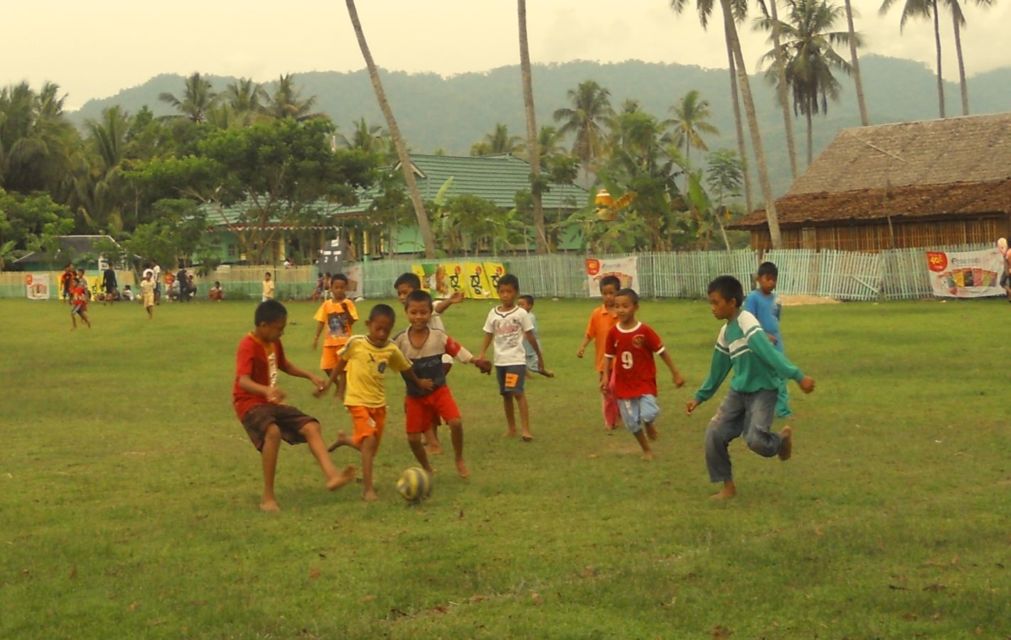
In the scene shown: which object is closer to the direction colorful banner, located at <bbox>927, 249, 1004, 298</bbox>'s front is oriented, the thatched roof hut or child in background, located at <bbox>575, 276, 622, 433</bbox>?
the child in background

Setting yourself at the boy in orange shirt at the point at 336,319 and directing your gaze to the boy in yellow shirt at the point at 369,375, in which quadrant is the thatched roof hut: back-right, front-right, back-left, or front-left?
back-left

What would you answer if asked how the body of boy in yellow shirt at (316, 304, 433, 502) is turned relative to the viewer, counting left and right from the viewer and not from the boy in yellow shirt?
facing the viewer and to the right of the viewer

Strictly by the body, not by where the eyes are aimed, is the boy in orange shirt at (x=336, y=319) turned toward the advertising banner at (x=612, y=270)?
no

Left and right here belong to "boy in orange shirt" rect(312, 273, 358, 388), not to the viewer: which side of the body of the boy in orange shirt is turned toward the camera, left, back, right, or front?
front

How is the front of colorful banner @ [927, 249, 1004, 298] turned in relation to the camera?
facing the viewer

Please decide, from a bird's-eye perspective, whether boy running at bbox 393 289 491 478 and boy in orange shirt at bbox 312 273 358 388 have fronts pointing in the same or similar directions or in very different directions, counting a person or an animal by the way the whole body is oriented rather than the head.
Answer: same or similar directions

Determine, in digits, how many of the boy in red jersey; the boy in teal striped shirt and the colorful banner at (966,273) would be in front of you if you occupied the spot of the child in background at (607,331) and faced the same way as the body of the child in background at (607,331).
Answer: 2

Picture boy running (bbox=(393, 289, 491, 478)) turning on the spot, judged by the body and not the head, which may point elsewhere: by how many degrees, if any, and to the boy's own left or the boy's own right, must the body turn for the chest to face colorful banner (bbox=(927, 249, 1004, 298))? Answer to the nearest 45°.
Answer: approximately 135° to the boy's own left

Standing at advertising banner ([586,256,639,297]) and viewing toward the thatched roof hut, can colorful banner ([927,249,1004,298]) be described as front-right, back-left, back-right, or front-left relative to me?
front-right

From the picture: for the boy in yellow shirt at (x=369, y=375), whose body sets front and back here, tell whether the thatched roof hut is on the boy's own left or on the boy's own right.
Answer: on the boy's own left

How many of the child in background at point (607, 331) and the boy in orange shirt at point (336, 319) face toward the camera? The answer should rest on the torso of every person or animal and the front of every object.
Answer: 2

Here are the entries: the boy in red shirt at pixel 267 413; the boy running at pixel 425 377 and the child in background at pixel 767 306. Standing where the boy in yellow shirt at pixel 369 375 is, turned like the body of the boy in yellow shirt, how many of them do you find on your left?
2

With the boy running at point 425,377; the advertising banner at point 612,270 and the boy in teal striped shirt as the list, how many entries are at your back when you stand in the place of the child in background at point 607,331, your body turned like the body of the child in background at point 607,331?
1

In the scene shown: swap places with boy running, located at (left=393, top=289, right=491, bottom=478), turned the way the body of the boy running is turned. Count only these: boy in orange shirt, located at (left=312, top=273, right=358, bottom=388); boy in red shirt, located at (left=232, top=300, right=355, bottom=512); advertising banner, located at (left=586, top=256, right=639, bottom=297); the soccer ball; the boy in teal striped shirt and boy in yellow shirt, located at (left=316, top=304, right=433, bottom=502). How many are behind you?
2

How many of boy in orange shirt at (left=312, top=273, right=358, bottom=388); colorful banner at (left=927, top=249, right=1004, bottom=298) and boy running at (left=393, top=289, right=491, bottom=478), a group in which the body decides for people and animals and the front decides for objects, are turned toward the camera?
3

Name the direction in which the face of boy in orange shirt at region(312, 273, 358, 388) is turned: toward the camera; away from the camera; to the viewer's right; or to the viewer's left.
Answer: toward the camera

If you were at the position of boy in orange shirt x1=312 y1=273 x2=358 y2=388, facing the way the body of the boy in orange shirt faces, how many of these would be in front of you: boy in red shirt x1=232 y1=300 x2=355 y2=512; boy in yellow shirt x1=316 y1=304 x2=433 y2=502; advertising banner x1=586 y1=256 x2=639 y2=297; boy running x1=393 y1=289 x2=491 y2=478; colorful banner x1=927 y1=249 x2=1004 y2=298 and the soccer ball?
4

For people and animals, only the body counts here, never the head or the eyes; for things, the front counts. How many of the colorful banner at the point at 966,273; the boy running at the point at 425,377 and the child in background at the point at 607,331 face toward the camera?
3
